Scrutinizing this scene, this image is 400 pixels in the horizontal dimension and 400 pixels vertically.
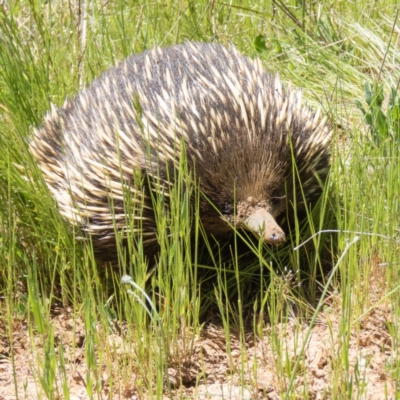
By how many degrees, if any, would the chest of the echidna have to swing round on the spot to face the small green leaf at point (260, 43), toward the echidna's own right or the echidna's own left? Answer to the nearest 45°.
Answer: approximately 135° to the echidna's own left

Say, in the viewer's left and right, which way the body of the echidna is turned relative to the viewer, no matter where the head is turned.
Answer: facing the viewer and to the right of the viewer
